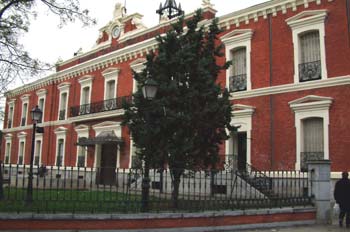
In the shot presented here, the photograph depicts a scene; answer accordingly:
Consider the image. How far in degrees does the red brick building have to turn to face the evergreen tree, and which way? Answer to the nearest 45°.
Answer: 0° — it already faces it

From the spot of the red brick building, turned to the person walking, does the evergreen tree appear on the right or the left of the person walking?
right

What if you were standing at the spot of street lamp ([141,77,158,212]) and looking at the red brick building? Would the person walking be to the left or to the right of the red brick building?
right

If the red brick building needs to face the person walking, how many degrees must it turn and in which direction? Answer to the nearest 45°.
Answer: approximately 45° to its left

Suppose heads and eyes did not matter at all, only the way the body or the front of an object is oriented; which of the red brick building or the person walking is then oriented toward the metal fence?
the red brick building

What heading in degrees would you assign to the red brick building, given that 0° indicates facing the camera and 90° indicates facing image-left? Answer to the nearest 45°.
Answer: approximately 45°
